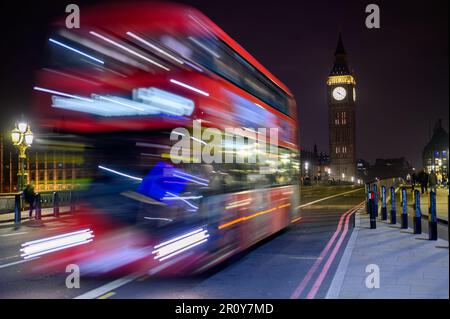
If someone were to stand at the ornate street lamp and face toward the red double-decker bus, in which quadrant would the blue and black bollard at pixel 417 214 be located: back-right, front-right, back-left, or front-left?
front-left

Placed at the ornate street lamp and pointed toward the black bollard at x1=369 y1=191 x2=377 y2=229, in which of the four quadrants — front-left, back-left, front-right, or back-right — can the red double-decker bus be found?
front-right

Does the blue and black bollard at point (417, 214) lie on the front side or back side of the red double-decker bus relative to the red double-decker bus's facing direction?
on the back side

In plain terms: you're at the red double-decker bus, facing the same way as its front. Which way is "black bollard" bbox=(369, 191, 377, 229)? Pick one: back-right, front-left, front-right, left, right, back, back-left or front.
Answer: back

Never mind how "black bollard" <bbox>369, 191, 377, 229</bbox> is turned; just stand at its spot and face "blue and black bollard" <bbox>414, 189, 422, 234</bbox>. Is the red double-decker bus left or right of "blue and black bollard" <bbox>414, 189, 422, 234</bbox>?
right

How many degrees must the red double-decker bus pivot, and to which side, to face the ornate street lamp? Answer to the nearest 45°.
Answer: approximately 135° to its right

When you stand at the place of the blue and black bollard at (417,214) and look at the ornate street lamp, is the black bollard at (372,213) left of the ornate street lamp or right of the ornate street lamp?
right

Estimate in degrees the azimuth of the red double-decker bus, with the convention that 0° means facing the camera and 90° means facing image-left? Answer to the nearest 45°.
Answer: approximately 45°
